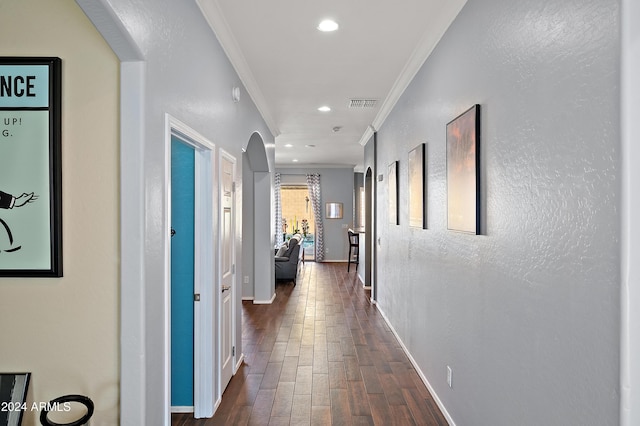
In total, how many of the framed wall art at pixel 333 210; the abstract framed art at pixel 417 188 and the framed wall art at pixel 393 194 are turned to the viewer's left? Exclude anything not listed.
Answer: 2

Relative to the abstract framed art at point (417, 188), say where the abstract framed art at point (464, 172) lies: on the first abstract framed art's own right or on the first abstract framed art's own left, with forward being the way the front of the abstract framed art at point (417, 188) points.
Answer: on the first abstract framed art's own left

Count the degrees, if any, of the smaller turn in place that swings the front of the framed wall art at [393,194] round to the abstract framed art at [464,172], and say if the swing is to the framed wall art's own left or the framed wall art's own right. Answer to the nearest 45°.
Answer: approximately 90° to the framed wall art's own left

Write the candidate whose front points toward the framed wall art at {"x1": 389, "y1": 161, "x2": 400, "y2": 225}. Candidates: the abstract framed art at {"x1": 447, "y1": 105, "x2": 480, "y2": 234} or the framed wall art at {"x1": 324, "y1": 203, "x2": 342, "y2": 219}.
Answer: the framed wall art at {"x1": 324, "y1": 203, "x2": 342, "y2": 219}

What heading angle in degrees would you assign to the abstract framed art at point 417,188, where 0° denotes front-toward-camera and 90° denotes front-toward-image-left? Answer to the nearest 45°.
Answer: approximately 90°

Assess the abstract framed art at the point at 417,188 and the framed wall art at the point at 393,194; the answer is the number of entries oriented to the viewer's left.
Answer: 2

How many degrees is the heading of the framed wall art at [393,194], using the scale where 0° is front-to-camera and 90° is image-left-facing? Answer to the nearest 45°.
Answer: approximately 90°

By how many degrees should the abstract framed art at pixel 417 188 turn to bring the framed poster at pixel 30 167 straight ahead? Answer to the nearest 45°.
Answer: approximately 45° to its left

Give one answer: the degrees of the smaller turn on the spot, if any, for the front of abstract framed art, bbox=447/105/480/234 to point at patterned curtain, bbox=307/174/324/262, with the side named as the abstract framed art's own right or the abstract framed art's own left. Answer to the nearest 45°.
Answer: approximately 90° to the abstract framed art's own right

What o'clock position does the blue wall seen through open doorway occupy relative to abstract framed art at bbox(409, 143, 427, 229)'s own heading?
The blue wall seen through open doorway is roughly at 11 o'clock from the abstract framed art.

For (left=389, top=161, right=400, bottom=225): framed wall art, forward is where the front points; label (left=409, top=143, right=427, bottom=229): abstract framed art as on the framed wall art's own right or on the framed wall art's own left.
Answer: on the framed wall art's own left

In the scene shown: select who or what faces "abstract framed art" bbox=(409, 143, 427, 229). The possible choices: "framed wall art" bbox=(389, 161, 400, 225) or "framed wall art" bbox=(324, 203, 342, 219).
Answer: "framed wall art" bbox=(324, 203, 342, 219)

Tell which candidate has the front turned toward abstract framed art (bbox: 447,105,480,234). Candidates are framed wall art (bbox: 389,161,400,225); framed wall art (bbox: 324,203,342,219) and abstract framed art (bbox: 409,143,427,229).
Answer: framed wall art (bbox: 324,203,342,219)
